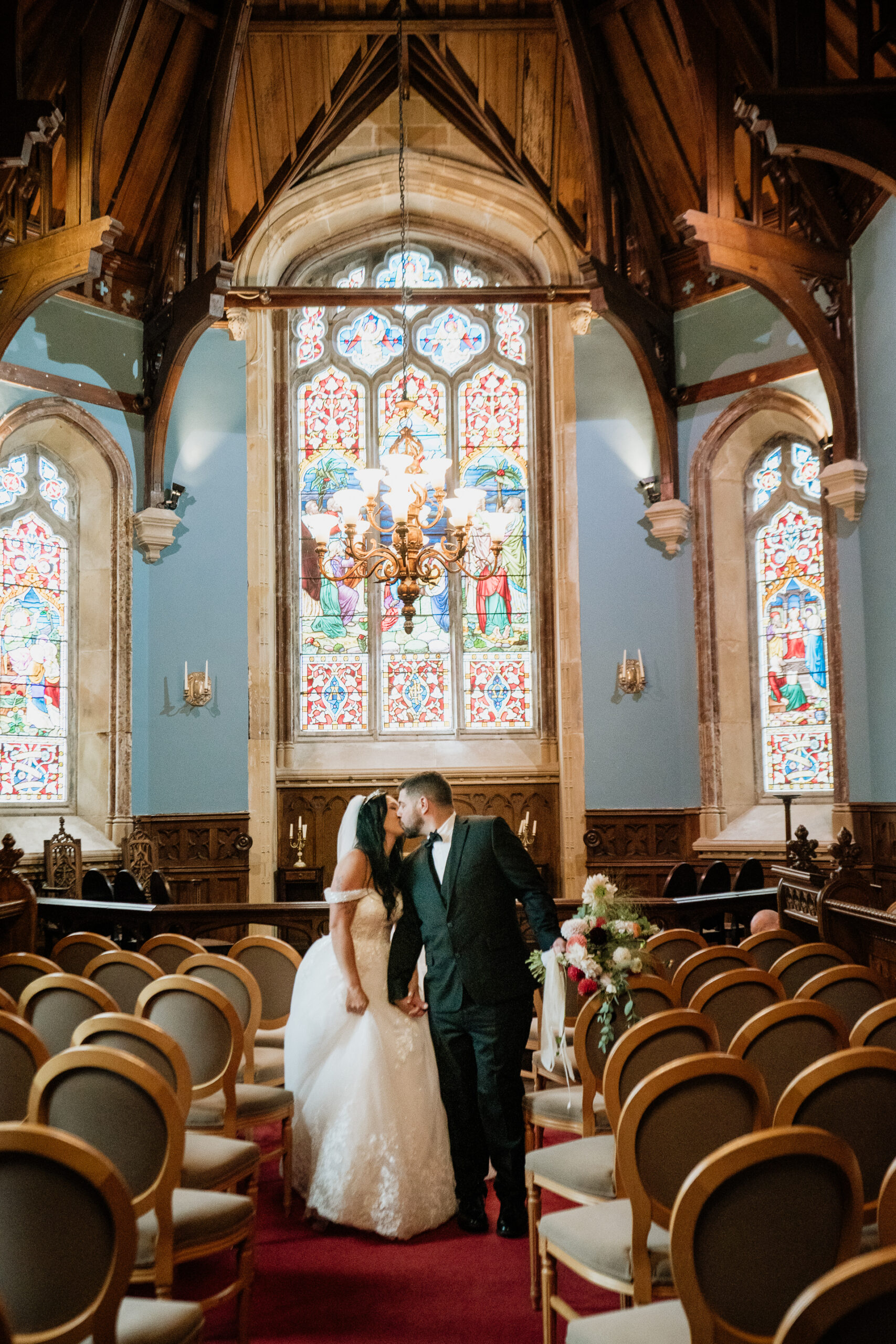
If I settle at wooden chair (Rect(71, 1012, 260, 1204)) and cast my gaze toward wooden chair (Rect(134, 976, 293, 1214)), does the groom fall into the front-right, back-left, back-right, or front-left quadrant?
front-right

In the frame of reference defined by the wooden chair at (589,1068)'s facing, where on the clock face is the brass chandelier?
The brass chandelier is roughly at 1 o'clock from the wooden chair.

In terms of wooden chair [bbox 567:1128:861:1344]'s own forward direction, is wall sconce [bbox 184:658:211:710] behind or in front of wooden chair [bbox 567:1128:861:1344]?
in front

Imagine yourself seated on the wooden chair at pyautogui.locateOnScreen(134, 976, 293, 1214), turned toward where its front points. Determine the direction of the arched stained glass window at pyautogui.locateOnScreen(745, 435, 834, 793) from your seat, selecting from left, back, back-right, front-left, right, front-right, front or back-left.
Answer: front

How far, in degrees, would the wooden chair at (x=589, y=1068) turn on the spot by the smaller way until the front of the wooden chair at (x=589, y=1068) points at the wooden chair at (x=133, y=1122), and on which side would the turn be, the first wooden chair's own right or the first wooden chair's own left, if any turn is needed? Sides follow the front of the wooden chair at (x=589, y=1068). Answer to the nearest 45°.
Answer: approximately 90° to the first wooden chair's own left

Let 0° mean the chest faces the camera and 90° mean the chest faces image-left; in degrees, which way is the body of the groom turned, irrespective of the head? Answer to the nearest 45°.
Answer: approximately 45°

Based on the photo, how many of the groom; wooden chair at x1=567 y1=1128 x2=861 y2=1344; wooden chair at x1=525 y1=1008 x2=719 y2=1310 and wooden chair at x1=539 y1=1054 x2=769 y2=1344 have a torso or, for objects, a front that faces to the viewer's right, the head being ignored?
0

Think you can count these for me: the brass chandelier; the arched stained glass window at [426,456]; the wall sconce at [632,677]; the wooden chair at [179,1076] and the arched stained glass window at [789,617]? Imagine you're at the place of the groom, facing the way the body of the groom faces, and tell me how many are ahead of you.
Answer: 1

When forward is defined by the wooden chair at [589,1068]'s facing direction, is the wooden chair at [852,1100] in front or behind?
behind

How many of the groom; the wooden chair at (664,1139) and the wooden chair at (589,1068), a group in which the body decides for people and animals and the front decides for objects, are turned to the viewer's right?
0

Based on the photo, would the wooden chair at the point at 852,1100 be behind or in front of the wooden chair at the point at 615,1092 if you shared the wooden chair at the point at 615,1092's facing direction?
behind

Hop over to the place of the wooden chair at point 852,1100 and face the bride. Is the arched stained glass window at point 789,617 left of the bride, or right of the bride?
right

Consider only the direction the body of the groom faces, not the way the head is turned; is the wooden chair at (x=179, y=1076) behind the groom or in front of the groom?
in front

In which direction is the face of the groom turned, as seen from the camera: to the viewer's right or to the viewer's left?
to the viewer's left

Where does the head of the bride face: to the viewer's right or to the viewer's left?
to the viewer's right

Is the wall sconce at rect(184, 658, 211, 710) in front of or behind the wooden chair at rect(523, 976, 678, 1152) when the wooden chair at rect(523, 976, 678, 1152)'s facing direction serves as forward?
in front
